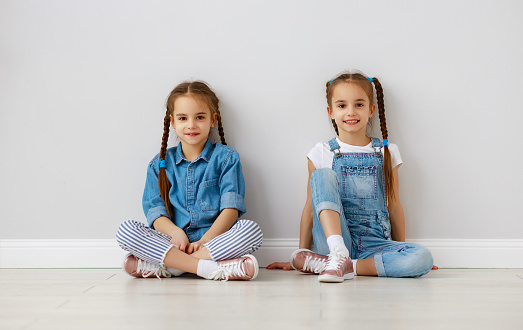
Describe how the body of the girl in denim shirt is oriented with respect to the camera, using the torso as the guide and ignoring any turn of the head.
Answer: toward the camera

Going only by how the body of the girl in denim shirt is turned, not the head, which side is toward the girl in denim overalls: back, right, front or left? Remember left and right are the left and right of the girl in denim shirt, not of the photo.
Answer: left

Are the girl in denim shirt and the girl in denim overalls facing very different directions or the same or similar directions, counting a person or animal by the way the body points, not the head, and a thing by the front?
same or similar directions

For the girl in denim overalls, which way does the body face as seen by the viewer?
toward the camera

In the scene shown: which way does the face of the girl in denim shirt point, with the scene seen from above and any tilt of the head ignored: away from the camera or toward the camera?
toward the camera

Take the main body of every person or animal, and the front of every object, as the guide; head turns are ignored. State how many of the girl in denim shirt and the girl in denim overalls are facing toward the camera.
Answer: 2

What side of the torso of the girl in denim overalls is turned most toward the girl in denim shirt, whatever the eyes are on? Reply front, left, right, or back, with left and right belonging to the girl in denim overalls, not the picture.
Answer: right
